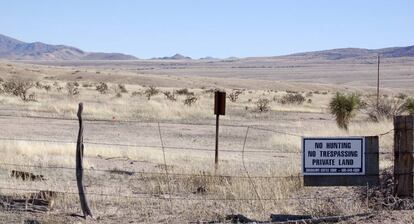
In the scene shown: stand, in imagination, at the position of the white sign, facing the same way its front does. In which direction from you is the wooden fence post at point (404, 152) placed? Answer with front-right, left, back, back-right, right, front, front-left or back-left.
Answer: left

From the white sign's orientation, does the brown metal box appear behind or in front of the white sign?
behind

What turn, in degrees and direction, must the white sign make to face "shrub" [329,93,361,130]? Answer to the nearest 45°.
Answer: approximately 180°

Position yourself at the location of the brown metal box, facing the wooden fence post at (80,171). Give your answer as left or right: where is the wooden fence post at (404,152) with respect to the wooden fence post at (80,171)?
left

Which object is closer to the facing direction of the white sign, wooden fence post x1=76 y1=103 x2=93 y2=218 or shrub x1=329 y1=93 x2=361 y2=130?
the wooden fence post

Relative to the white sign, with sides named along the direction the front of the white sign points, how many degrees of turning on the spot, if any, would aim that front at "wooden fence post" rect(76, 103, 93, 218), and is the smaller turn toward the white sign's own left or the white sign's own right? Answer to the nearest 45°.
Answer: approximately 90° to the white sign's own right

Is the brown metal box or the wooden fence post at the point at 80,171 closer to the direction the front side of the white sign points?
the wooden fence post

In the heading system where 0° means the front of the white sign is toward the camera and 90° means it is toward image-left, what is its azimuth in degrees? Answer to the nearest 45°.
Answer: approximately 0°
